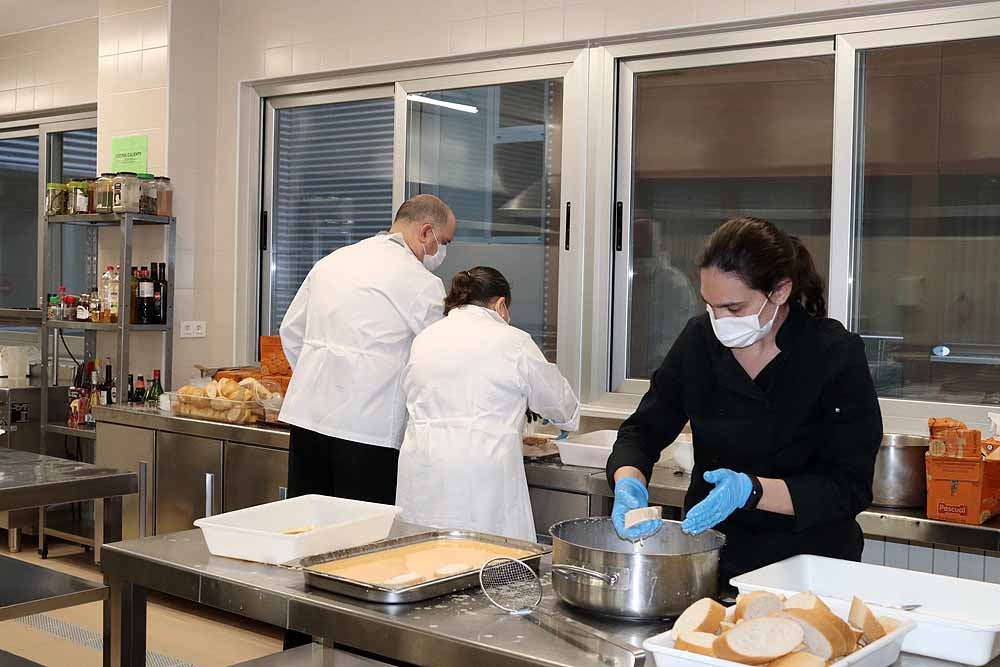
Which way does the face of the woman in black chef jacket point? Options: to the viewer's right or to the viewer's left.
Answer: to the viewer's left

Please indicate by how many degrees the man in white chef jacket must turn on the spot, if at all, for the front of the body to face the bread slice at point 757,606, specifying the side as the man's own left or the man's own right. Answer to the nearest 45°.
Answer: approximately 135° to the man's own right

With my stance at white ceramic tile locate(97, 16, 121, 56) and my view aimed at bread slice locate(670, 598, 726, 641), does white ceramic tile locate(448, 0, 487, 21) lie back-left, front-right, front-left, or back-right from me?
front-left

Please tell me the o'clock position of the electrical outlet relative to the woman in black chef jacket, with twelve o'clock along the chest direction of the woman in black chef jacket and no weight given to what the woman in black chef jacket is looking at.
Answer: The electrical outlet is roughly at 3 o'clock from the woman in black chef jacket.

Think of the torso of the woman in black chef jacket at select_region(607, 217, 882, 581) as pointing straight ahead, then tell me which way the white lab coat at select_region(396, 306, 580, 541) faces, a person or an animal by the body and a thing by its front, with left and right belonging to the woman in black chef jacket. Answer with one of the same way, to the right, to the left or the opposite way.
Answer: the opposite way

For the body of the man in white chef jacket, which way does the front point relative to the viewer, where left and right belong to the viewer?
facing away from the viewer and to the right of the viewer

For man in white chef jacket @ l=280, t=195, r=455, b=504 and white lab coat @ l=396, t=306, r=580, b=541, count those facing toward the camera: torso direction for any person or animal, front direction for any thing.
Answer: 0

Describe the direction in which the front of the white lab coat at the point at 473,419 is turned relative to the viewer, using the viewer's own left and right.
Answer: facing away from the viewer and to the right of the viewer

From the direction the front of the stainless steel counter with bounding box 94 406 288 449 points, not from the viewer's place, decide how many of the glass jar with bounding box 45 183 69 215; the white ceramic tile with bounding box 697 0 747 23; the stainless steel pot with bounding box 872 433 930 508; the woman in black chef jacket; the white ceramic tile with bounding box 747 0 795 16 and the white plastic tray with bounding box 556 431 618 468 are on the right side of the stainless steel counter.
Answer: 1

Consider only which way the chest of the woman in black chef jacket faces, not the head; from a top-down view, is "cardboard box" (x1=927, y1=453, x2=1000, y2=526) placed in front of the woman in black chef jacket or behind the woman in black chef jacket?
behind

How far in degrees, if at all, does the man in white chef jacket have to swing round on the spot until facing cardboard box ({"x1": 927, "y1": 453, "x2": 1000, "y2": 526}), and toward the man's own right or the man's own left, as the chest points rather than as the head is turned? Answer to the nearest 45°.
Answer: approximately 90° to the man's own right

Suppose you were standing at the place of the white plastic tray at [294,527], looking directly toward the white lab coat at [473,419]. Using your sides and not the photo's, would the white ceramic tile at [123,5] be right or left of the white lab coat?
left

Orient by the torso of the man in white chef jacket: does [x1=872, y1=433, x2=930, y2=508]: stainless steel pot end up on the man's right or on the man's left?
on the man's right

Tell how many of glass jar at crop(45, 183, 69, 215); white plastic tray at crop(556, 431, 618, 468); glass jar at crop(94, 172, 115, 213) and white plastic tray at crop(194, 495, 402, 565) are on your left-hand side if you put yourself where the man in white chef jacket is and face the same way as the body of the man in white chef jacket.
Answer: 2

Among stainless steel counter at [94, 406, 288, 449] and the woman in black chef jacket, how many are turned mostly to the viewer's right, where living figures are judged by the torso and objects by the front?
0

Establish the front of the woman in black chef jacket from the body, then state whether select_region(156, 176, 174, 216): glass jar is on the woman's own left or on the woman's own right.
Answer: on the woman's own right

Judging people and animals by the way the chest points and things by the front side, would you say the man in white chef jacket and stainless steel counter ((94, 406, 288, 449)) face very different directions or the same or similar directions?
very different directions

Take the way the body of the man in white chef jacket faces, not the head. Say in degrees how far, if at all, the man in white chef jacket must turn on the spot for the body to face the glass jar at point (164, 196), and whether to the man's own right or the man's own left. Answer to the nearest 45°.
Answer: approximately 90° to the man's own left
